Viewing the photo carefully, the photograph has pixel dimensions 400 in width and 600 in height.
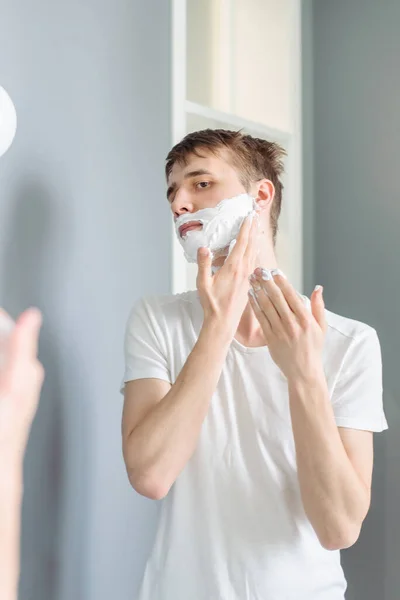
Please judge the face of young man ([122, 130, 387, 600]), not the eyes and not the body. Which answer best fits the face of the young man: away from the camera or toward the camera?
toward the camera

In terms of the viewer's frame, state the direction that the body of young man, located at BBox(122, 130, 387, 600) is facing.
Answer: toward the camera

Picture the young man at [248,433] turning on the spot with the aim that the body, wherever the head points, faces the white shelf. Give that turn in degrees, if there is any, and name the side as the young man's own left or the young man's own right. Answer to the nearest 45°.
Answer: approximately 180°
